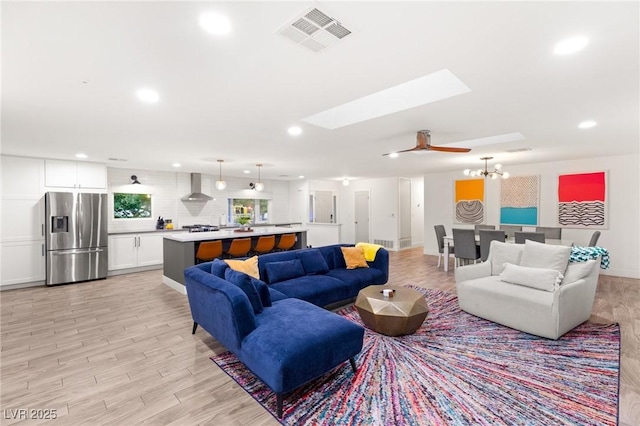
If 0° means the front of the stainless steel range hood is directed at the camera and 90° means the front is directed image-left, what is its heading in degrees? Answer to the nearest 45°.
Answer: approximately 0°

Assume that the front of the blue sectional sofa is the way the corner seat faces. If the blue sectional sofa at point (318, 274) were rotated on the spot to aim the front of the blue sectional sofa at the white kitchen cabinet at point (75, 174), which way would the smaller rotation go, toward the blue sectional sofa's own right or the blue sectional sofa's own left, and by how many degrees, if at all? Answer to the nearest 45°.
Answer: approximately 135° to the blue sectional sofa's own right

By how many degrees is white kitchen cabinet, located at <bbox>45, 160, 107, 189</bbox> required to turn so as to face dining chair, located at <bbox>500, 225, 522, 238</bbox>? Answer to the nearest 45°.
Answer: approximately 45° to its left

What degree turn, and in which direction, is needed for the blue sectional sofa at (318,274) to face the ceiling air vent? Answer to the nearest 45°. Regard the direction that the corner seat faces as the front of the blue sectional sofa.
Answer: approximately 45° to its right

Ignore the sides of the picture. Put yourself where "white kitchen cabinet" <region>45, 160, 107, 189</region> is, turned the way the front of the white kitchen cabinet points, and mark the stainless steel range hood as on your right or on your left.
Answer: on your left

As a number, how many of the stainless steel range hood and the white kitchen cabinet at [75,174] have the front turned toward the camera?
2

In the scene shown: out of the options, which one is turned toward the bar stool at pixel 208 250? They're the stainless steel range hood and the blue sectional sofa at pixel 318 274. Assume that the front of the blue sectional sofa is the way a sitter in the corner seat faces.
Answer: the stainless steel range hood

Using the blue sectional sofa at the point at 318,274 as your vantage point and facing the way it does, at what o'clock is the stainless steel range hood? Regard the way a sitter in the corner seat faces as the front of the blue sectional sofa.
The stainless steel range hood is roughly at 6 o'clock from the blue sectional sofa.

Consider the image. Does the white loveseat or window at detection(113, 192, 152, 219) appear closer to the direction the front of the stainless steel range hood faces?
the white loveseat
